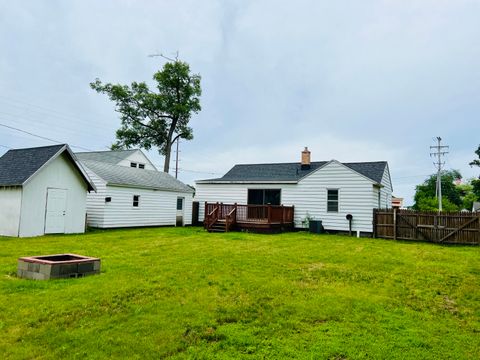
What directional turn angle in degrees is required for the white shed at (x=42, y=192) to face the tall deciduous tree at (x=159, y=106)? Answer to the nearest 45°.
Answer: approximately 90° to its left

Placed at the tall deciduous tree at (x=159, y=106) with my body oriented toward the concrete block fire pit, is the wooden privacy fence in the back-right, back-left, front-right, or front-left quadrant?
front-left

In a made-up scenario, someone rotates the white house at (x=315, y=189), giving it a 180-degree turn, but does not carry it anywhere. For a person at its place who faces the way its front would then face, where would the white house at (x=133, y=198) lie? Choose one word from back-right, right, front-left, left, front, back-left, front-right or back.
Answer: right

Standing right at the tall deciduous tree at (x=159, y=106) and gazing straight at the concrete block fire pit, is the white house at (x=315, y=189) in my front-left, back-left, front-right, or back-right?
front-left

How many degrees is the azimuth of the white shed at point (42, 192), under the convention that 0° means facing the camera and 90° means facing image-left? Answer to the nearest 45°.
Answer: approximately 315°

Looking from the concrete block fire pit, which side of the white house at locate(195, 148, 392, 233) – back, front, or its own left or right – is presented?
back

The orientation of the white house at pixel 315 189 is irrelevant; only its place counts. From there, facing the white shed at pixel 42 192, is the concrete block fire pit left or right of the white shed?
left

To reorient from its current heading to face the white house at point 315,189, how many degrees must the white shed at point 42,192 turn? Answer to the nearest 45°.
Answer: approximately 45° to its left

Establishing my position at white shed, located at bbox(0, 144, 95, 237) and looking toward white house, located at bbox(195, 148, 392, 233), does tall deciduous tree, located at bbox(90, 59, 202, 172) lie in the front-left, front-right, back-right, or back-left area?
front-left

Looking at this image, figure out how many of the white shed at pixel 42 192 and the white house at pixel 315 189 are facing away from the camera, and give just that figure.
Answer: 1

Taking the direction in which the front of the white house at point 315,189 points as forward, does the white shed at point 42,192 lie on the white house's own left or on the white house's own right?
on the white house's own left

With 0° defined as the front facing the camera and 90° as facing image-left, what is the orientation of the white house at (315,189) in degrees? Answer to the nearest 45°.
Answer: approximately 180°

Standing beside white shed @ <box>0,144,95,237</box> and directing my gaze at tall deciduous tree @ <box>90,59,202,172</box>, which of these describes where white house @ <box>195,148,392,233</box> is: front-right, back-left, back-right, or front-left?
front-right

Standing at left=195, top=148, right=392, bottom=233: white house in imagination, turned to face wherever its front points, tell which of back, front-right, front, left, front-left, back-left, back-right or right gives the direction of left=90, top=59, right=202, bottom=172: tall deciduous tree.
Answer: front-left

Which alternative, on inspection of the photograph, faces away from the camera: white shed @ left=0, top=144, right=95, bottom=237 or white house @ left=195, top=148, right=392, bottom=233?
the white house
